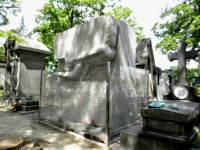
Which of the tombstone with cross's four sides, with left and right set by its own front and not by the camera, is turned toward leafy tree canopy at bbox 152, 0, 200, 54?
back

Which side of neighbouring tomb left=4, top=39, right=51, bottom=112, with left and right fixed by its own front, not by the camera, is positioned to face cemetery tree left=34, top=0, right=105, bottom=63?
back

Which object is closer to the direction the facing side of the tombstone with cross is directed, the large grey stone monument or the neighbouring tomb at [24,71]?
the large grey stone monument

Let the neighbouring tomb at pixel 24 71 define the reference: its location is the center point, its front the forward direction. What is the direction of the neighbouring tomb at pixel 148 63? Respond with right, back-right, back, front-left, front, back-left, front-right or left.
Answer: back-left

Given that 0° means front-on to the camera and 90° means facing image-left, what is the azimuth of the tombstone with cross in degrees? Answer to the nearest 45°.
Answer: approximately 0°
